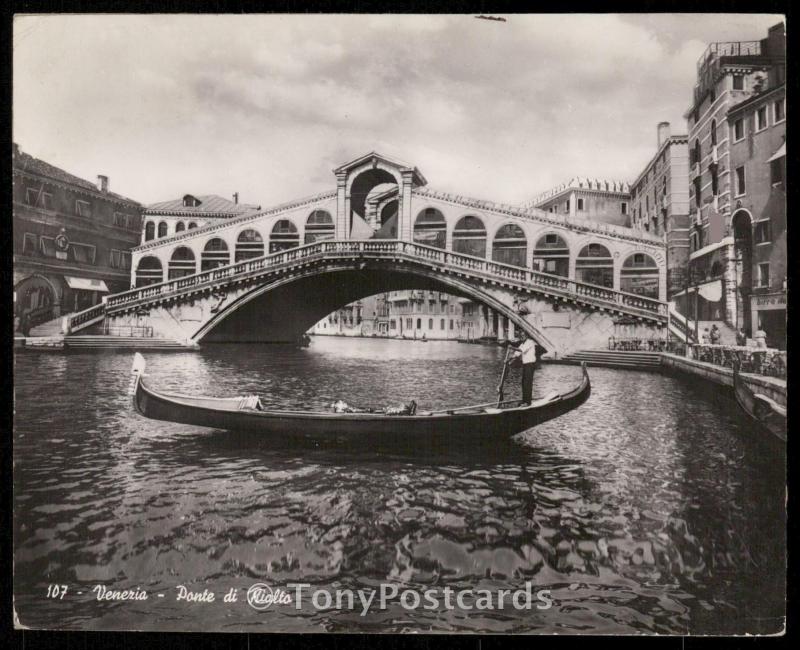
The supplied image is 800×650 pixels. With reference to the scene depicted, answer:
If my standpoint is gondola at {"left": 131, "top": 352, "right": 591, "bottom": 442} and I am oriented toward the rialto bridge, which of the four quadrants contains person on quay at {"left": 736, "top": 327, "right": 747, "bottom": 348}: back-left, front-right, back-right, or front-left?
front-right

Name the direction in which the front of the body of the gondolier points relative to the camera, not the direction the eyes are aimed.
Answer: to the viewer's left

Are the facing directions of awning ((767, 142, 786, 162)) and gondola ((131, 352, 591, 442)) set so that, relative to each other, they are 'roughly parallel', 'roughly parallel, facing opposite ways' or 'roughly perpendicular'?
roughly parallel

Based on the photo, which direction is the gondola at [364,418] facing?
to the viewer's left

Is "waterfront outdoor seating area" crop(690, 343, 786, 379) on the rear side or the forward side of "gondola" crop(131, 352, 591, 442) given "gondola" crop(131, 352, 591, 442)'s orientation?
on the rear side

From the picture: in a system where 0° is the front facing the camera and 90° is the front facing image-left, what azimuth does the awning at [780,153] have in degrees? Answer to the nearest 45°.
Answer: approximately 45°

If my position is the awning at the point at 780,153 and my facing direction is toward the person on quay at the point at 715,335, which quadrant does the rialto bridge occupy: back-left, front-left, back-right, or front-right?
front-left
